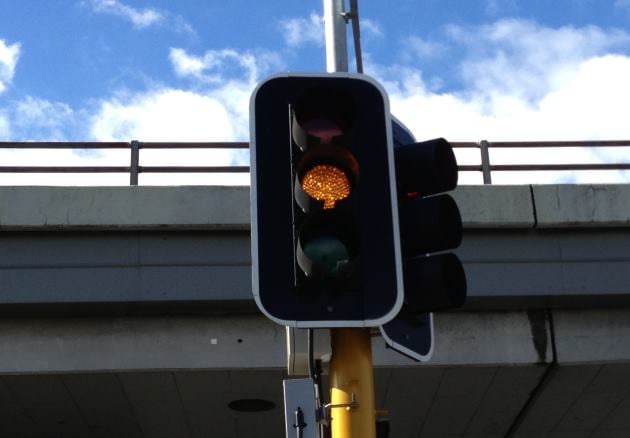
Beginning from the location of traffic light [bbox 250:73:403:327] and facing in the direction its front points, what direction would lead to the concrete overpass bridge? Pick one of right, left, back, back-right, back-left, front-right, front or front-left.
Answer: back

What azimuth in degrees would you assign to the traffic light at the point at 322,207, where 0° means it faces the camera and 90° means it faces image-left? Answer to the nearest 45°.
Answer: approximately 0°
